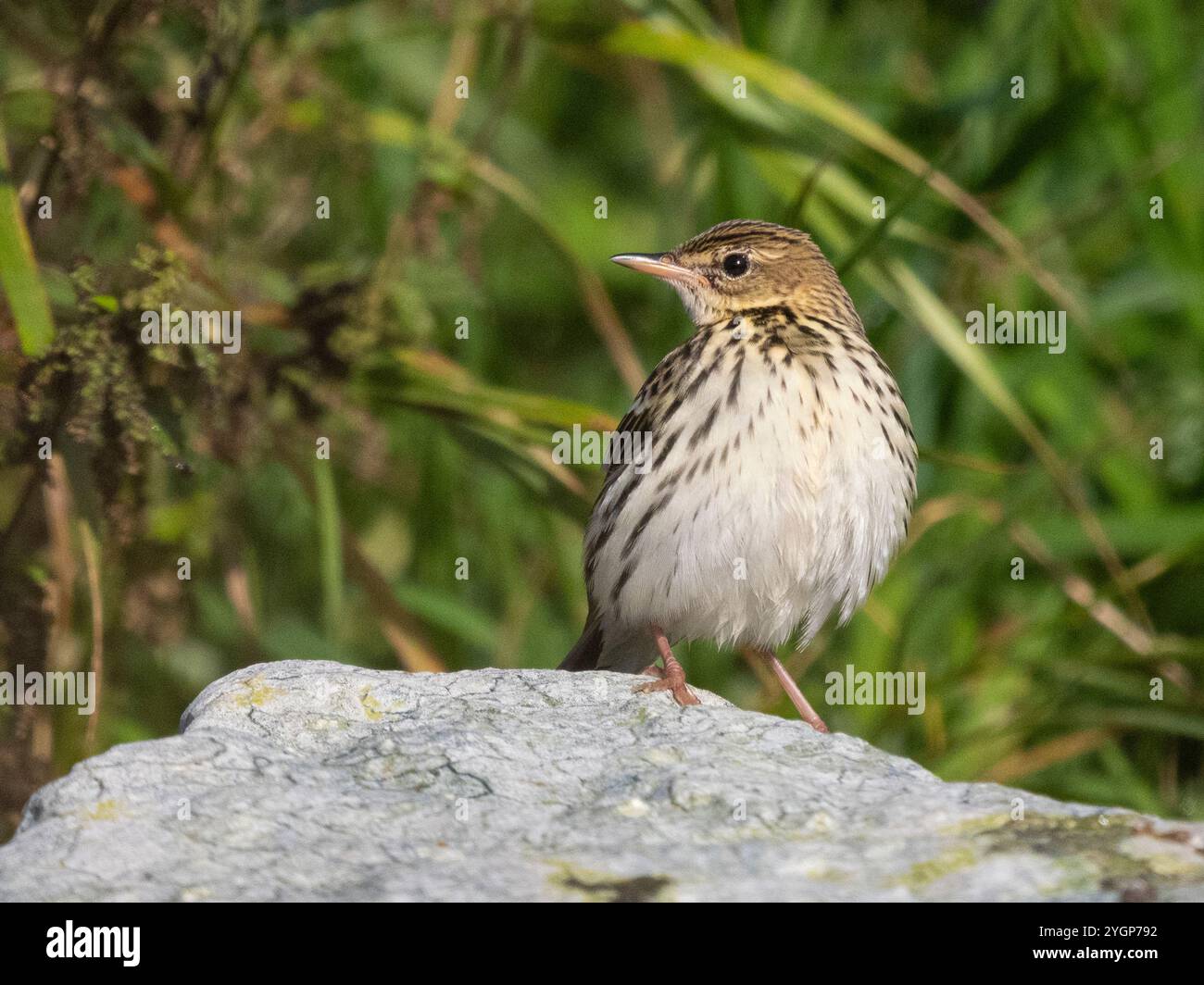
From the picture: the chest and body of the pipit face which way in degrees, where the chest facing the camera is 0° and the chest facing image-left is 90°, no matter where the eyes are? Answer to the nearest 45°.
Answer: approximately 315°

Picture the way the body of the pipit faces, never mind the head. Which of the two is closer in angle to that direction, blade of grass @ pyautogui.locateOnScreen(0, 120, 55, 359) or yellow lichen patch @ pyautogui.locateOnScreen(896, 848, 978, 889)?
the yellow lichen patch

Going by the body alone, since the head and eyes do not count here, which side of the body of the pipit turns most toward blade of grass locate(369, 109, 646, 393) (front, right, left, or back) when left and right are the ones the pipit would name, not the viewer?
back

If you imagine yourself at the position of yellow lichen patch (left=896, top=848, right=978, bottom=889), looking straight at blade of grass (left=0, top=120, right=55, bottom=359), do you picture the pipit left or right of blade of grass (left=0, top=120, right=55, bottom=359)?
right
